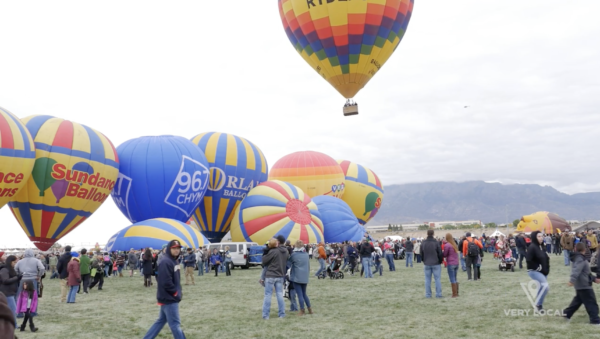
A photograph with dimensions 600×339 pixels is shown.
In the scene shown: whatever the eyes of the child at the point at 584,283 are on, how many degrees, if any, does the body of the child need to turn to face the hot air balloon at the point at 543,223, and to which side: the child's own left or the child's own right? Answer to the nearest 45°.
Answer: approximately 90° to the child's own left

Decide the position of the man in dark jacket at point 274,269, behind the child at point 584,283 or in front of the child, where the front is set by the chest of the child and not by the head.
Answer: behind

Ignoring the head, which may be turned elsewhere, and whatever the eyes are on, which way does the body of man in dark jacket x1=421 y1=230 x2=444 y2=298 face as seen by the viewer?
away from the camera

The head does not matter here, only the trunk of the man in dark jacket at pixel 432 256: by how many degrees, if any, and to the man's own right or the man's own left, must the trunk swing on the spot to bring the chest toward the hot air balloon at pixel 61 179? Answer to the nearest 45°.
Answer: approximately 45° to the man's own left

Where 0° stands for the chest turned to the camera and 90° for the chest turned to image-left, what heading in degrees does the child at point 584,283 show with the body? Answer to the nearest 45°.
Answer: approximately 270°

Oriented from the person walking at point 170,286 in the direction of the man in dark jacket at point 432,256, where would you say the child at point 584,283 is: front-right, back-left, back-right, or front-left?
front-right

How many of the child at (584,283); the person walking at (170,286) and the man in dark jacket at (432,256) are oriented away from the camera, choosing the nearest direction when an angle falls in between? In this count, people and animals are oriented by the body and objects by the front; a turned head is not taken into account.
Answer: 1

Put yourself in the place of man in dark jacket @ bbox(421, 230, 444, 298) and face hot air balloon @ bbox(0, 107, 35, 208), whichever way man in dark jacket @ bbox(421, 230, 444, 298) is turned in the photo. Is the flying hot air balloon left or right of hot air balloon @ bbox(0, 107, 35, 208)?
right
